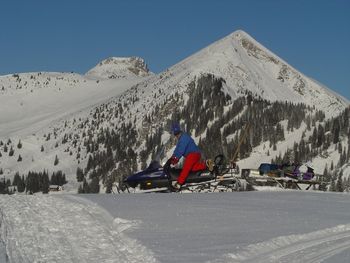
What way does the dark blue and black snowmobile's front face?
to the viewer's left

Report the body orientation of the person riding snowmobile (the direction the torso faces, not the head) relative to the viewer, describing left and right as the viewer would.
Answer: facing to the left of the viewer
